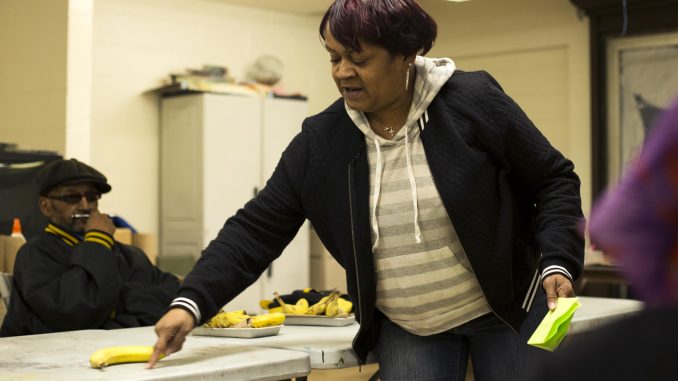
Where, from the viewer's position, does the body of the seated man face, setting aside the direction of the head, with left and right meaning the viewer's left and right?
facing the viewer and to the right of the viewer

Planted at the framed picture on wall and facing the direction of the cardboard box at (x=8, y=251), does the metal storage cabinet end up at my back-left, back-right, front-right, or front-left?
front-right

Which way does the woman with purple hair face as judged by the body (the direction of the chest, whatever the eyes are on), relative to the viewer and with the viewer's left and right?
facing the viewer and to the left of the viewer

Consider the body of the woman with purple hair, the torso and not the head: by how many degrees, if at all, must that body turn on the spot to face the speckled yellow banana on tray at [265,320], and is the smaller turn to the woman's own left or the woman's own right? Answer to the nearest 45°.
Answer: approximately 90° to the woman's own right

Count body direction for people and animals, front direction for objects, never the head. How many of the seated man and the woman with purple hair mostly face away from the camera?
0

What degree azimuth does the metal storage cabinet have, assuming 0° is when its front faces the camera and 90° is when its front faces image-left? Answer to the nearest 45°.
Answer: approximately 315°

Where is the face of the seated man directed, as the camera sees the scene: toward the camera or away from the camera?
toward the camera

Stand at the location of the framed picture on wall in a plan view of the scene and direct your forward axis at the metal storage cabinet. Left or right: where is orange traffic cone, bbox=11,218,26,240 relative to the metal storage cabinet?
left

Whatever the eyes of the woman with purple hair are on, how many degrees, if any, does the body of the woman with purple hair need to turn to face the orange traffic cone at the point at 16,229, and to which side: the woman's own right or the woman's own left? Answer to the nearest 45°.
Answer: approximately 90° to the woman's own right

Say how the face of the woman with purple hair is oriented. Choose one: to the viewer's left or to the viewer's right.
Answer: to the viewer's left

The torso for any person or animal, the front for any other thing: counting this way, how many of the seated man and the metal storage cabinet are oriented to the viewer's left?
0

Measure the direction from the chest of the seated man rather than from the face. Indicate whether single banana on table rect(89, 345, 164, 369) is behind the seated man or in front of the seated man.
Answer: in front

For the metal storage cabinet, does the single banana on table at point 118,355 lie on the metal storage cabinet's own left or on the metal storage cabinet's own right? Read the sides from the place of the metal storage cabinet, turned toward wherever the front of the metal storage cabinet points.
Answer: on the metal storage cabinet's own right
